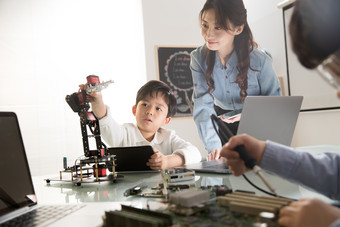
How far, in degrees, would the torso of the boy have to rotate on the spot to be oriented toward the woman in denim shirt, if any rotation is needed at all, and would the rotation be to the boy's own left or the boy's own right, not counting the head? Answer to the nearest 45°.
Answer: approximately 135° to the boy's own left

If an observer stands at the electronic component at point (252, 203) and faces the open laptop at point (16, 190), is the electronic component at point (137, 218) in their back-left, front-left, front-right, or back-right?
front-left

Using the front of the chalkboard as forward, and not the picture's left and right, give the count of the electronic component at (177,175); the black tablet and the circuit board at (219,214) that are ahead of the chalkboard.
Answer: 3

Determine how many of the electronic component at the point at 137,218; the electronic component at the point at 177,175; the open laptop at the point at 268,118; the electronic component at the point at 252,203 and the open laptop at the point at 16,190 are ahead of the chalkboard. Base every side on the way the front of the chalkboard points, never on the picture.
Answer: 5

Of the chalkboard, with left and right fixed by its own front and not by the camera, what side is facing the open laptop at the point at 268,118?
front

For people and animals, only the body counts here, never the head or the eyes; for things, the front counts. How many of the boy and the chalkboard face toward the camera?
2

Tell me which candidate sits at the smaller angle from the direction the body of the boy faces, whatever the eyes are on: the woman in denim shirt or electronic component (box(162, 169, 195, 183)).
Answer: the electronic component

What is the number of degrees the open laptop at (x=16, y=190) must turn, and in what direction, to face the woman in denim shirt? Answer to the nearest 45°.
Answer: approximately 90° to its left

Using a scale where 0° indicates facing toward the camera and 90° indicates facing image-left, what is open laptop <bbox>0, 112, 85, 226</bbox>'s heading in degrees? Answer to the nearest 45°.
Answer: approximately 315°

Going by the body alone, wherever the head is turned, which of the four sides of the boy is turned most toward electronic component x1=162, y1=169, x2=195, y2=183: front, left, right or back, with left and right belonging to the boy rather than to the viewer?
front

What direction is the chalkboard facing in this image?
toward the camera

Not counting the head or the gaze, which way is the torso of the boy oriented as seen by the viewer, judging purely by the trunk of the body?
toward the camera
